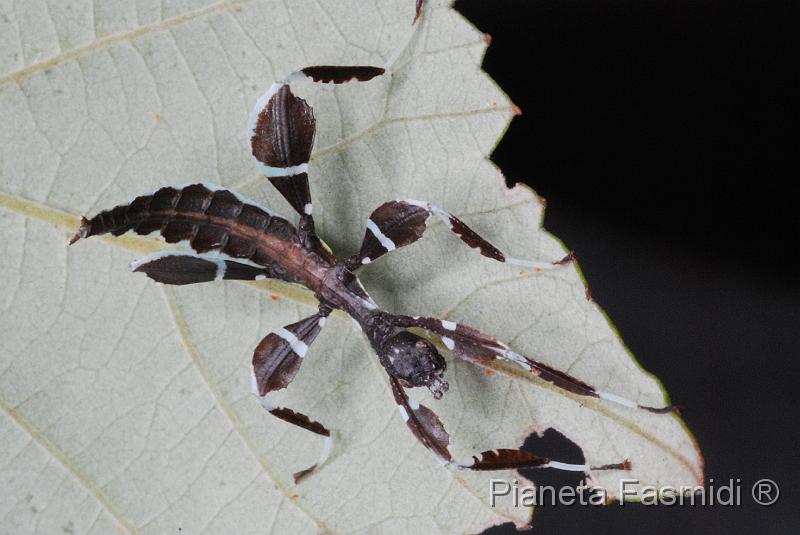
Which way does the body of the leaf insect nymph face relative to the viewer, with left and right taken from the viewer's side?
facing the viewer and to the right of the viewer
